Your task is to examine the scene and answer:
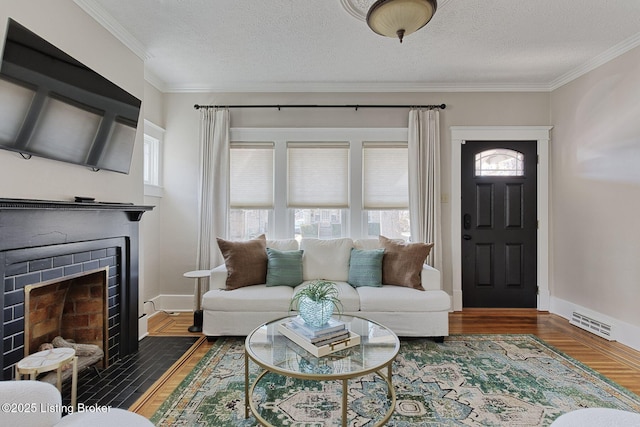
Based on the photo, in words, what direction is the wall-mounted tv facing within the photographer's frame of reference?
facing the viewer and to the right of the viewer

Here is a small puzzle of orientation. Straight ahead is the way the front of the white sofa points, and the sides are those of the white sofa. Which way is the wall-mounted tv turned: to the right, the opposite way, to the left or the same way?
to the left

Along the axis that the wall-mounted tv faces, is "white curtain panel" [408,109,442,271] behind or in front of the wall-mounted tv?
in front

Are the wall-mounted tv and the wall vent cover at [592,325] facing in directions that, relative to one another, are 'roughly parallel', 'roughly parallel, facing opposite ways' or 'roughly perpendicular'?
roughly parallel, facing opposite ways

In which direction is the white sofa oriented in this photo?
toward the camera

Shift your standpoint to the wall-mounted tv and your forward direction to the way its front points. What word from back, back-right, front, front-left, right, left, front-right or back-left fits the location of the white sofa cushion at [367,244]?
front-left

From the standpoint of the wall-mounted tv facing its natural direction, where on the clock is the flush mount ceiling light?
The flush mount ceiling light is roughly at 12 o'clock from the wall-mounted tv.

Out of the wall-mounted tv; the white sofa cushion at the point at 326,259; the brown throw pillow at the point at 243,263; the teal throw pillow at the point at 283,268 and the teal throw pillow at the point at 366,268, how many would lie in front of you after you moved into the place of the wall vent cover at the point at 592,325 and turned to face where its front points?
5

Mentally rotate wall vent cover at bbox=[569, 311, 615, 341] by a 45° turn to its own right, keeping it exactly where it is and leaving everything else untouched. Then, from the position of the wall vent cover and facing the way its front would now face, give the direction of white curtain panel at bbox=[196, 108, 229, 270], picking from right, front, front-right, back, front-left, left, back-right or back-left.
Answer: front-left

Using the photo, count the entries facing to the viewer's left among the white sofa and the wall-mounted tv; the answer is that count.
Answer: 0

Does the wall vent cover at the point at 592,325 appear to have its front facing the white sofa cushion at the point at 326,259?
yes

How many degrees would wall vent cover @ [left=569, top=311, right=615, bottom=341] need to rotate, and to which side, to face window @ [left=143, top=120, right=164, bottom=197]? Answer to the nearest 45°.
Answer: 0° — it already faces it

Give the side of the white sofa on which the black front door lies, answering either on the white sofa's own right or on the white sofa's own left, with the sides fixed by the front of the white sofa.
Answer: on the white sofa's own left

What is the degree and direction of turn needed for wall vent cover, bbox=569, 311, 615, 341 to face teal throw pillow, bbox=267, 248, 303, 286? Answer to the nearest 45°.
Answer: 0° — it already faces it

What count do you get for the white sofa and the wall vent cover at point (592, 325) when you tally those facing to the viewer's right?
0

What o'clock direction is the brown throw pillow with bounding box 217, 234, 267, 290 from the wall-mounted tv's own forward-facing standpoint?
The brown throw pillow is roughly at 10 o'clock from the wall-mounted tv.

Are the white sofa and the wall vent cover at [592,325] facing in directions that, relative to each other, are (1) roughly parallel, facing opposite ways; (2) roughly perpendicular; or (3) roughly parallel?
roughly perpendicular

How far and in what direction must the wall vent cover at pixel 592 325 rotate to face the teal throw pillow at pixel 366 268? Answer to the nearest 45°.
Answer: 0° — it already faces it
